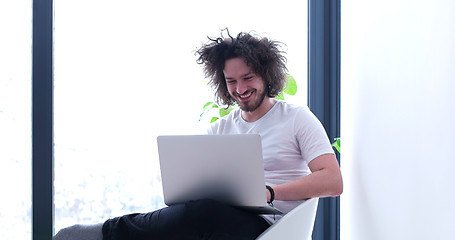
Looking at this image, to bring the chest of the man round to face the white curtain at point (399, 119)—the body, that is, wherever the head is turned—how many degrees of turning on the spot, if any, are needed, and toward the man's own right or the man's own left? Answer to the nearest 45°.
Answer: approximately 90° to the man's own left

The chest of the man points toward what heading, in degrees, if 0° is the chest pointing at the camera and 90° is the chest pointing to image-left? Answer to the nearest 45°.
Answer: approximately 45°
